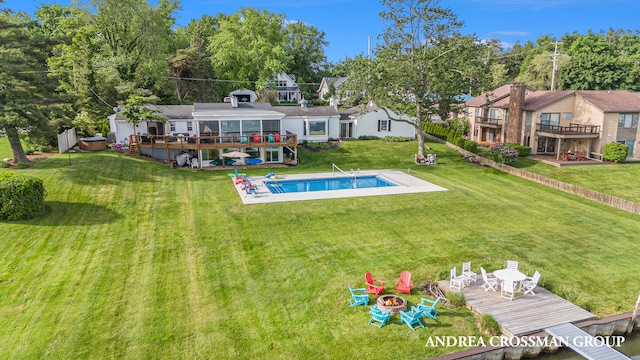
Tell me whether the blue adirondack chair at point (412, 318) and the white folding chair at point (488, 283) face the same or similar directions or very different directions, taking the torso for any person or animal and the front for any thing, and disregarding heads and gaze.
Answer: very different directions

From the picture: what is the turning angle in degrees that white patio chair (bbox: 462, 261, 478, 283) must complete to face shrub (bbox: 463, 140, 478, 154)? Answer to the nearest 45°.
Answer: approximately 135° to its left

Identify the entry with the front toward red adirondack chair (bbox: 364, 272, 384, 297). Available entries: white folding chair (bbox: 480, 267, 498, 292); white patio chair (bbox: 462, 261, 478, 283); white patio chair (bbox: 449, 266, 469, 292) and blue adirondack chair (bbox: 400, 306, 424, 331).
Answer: the blue adirondack chair

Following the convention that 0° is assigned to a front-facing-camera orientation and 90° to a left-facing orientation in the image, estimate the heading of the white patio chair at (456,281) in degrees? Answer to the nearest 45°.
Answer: approximately 315°

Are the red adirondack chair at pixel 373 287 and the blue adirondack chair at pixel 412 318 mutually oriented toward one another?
yes

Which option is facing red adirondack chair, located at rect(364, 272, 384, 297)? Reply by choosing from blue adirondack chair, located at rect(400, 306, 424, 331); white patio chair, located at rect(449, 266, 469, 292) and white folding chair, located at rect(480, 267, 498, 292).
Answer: the blue adirondack chair

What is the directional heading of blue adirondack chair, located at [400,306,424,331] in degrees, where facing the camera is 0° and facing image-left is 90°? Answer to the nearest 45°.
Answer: approximately 135°

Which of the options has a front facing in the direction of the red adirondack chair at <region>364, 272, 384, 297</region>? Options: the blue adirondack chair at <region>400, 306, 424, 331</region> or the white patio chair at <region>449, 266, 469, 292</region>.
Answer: the blue adirondack chair

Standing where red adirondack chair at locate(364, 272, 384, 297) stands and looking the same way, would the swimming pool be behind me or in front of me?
behind
